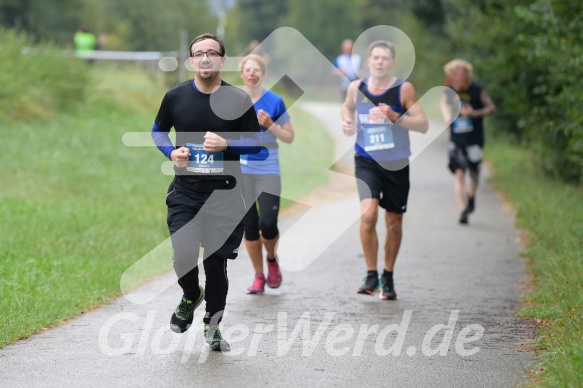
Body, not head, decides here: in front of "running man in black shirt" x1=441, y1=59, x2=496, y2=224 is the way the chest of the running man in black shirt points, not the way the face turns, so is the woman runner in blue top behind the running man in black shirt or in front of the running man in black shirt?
in front

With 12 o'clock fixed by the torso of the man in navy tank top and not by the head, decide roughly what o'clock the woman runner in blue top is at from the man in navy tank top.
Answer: The woman runner in blue top is roughly at 3 o'clock from the man in navy tank top.

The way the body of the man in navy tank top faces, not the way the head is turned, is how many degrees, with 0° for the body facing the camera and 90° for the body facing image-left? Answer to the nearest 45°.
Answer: approximately 0°

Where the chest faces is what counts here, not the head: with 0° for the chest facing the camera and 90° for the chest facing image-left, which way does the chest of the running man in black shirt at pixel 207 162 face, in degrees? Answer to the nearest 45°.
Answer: approximately 0°

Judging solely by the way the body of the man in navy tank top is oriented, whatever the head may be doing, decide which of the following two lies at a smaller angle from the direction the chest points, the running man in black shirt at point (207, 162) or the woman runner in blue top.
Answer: the running man in black shirt

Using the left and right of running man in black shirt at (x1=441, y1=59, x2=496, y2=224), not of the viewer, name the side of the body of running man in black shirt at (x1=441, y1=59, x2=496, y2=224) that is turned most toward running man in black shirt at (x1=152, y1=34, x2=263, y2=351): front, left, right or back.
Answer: front

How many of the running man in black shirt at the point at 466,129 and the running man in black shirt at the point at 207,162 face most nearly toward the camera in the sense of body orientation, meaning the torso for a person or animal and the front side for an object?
2

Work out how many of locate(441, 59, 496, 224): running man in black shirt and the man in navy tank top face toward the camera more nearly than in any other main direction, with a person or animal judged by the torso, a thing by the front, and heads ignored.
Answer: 2

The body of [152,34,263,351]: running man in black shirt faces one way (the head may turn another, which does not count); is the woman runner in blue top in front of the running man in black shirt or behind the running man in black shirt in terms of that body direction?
behind
